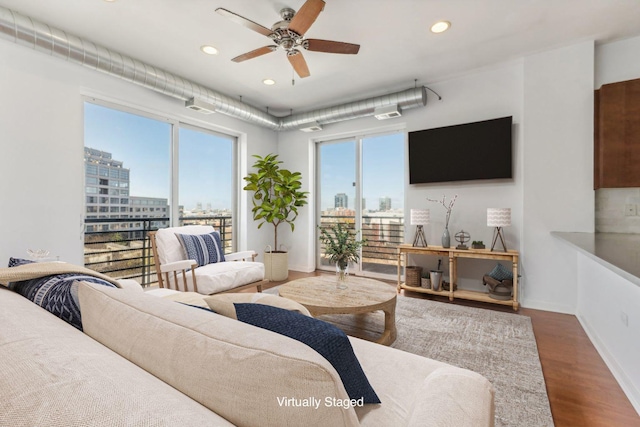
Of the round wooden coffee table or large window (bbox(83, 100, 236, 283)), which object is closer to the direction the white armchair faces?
the round wooden coffee table

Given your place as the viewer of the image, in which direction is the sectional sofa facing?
facing away from the viewer and to the right of the viewer

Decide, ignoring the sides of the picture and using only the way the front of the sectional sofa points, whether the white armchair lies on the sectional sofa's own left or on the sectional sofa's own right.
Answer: on the sectional sofa's own left

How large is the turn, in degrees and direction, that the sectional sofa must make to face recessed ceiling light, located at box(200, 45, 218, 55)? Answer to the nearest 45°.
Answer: approximately 45° to its left

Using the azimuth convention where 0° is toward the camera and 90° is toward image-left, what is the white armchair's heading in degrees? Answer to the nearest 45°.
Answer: approximately 315°

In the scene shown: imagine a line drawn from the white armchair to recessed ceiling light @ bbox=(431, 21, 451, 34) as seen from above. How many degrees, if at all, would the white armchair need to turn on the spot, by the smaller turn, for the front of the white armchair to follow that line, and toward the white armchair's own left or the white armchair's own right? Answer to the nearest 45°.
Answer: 0° — it already faces it
